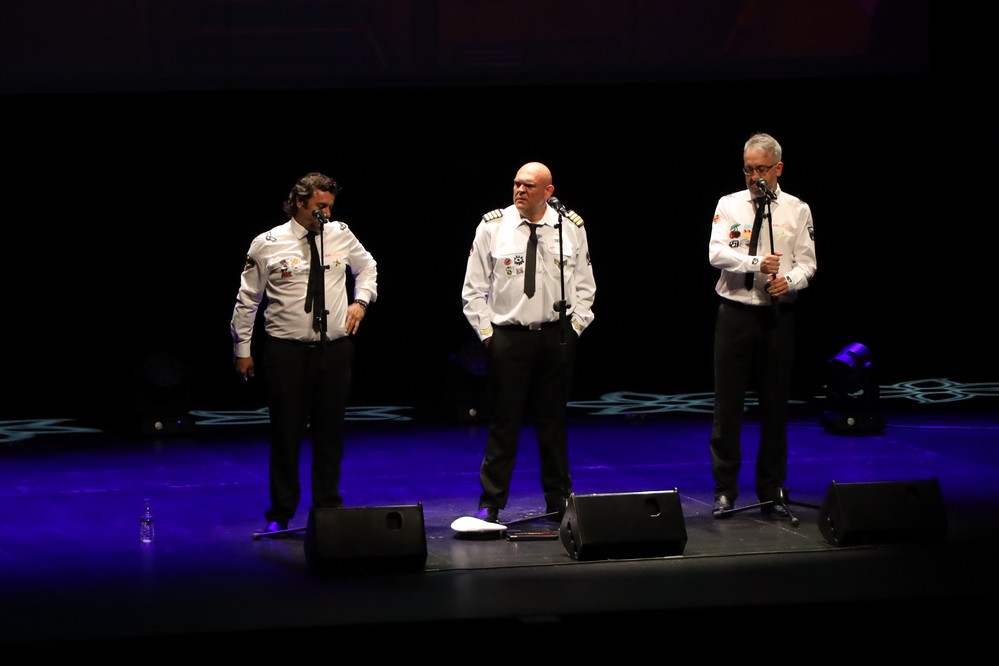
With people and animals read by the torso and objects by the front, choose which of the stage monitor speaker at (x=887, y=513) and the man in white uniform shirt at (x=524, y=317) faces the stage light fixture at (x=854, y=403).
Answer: the stage monitor speaker

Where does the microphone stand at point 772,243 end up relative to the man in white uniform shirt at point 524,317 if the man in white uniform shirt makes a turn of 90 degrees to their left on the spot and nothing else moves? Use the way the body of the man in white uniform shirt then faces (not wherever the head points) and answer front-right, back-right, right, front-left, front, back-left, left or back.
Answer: front

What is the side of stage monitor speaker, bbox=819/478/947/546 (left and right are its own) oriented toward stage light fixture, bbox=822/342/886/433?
front

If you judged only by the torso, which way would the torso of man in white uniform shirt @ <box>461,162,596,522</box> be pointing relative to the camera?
toward the camera

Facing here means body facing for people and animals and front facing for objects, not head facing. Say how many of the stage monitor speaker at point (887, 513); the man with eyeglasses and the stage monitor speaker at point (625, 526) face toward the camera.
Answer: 1

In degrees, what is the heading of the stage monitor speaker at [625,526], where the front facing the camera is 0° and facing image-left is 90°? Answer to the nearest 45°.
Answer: approximately 180°

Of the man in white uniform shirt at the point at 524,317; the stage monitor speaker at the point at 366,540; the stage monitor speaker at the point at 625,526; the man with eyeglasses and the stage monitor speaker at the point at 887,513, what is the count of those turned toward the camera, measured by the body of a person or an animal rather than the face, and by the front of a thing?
2

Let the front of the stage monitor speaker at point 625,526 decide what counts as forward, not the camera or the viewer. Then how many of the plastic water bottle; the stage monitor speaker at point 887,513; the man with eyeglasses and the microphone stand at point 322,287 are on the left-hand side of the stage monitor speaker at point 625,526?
2

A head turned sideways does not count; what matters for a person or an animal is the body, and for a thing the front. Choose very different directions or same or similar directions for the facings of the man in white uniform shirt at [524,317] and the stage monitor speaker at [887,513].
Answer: very different directions

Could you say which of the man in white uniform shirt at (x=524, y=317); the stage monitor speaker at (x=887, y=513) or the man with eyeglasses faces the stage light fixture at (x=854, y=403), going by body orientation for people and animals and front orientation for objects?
the stage monitor speaker

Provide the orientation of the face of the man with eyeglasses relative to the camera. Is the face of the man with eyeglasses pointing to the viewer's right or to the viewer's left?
to the viewer's left

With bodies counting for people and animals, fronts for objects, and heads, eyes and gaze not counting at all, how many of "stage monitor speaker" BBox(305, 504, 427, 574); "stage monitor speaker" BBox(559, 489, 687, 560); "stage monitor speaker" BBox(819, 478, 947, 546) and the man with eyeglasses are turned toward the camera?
1

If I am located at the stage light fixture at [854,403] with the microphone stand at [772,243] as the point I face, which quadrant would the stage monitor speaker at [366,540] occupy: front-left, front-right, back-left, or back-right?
front-right

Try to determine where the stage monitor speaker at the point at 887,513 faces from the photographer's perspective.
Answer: facing away from the viewer

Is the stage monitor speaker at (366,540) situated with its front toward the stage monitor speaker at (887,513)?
no

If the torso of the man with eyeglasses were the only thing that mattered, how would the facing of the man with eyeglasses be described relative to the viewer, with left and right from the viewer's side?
facing the viewer

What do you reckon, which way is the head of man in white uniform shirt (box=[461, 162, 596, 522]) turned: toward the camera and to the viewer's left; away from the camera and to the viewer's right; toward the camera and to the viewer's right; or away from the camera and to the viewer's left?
toward the camera and to the viewer's left

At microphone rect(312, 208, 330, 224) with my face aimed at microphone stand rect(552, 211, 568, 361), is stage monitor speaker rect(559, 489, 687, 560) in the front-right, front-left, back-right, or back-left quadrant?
front-right
